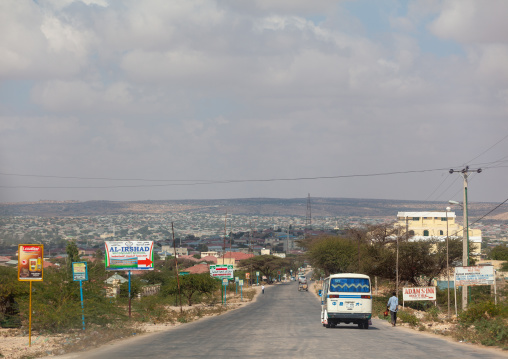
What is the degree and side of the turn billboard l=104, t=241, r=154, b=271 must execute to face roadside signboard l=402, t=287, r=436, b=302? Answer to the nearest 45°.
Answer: approximately 90° to its left

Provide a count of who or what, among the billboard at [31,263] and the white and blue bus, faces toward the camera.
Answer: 1

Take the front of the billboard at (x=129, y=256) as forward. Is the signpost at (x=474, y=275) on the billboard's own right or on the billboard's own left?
on the billboard's own left

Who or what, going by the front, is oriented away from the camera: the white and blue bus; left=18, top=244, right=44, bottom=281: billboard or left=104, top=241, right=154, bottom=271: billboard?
the white and blue bus

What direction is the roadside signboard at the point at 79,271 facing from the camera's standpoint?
toward the camera

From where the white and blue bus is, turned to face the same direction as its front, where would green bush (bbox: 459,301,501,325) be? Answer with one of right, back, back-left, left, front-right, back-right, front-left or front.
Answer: back-right

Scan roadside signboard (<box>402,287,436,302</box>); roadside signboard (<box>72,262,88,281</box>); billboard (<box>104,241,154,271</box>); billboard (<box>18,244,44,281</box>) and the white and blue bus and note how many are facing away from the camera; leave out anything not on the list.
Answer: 1

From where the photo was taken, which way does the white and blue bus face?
away from the camera

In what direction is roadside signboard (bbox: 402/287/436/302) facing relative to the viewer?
toward the camera

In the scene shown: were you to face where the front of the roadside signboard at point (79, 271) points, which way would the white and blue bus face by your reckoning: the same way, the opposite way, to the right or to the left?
the opposite way

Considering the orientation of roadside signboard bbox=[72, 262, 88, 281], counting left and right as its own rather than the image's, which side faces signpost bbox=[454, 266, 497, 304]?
left

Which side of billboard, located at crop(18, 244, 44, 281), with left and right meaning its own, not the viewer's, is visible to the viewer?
front
